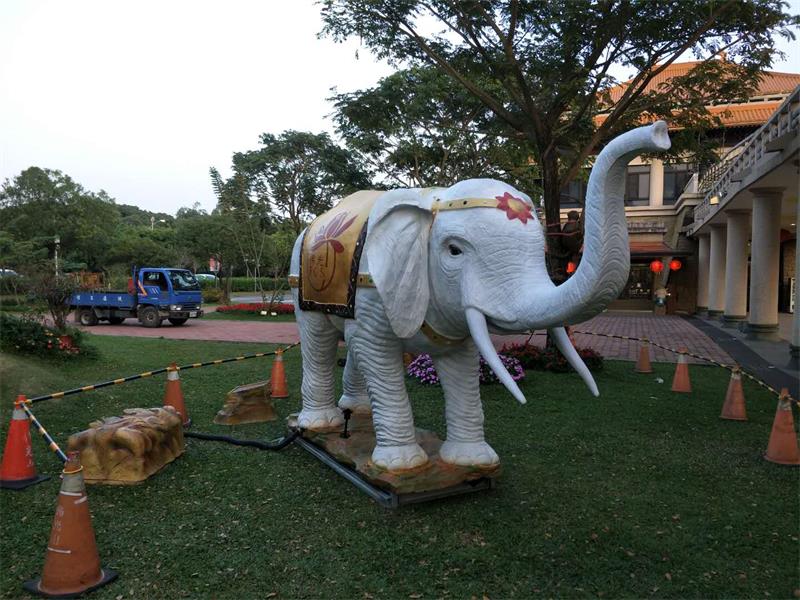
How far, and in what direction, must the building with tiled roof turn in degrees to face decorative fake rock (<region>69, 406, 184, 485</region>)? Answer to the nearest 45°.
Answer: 0° — it already faces it

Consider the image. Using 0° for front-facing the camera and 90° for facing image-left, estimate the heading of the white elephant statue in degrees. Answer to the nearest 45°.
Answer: approximately 315°

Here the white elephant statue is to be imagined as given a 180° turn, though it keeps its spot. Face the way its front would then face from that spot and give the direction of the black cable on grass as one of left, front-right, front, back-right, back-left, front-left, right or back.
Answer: front

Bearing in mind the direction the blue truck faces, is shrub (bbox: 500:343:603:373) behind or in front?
in front

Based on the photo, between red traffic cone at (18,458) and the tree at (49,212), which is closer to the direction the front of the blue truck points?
the red traffic cone

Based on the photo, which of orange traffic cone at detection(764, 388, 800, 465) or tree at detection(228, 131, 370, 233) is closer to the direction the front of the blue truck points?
the orange traffic cone

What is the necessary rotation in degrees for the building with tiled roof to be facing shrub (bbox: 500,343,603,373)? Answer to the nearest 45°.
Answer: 0° — it already faces it

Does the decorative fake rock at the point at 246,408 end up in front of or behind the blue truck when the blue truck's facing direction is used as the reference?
in front

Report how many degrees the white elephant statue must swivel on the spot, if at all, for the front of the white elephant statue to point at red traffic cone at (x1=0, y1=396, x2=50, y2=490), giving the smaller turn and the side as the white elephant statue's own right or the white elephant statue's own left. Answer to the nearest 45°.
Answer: approximately 135° to the white elephant statue's own right

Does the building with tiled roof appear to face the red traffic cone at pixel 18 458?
yes

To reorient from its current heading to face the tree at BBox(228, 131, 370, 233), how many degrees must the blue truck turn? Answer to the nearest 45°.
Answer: approximately 90° to its left

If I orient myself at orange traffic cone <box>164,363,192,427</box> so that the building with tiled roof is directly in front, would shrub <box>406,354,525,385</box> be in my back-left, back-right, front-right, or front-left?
front-right

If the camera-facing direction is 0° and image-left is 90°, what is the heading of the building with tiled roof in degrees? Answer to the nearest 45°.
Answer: approximately 0°

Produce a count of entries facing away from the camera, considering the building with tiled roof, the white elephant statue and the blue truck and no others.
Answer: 0

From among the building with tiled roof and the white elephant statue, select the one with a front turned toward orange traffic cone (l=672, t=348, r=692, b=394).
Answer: the building with tiled roof

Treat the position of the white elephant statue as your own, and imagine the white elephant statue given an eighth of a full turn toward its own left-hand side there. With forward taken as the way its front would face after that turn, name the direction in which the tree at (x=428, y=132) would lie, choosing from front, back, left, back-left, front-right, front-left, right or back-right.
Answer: left
